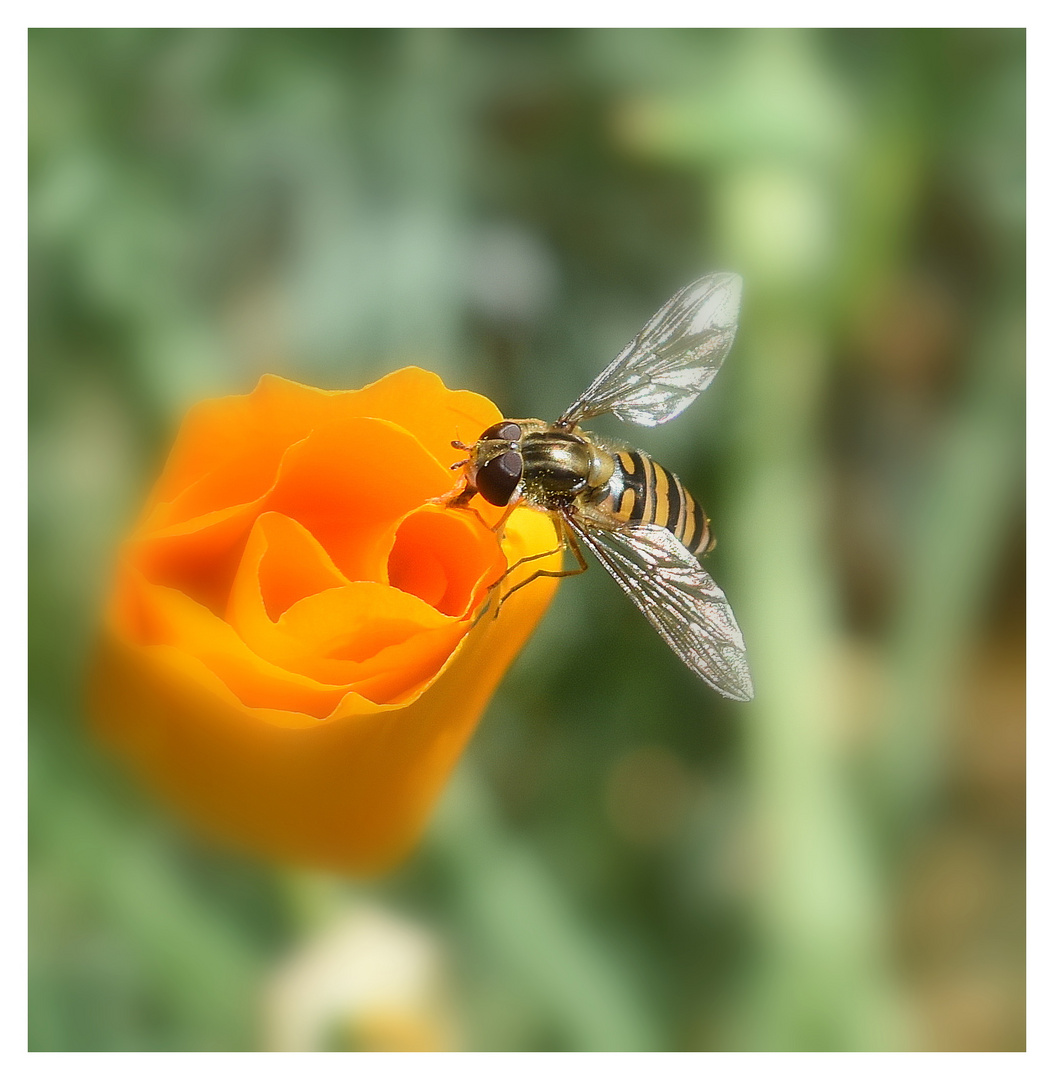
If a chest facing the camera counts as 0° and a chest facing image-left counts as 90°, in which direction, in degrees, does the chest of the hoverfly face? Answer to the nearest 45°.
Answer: approximately 90°
